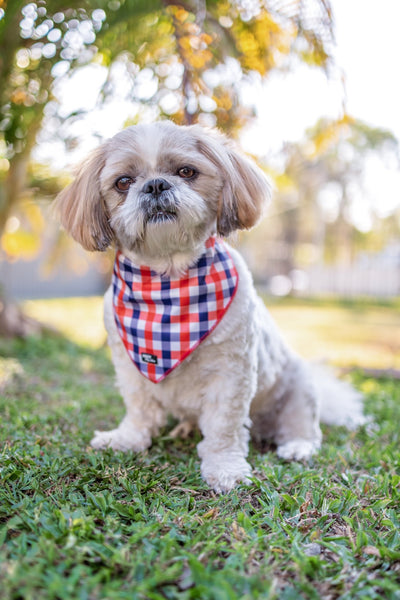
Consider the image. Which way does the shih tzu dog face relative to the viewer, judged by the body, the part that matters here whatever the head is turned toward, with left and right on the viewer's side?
facing the viewer and to the left of the viewer

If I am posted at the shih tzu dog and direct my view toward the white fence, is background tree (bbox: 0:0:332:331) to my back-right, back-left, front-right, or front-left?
front-left

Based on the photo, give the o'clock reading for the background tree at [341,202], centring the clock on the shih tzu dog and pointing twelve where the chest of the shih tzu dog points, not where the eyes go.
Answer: The background tree is roughly at 5 o'clock from the shih tzu dog.

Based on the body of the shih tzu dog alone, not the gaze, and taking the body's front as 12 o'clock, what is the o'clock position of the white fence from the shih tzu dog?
The white fence is roughly at 5 o'clock from the shih tzu dog.
